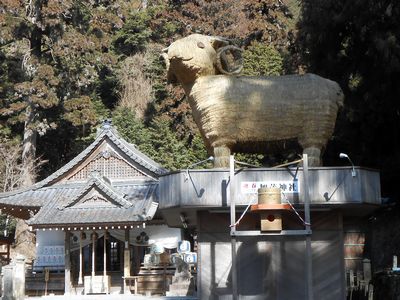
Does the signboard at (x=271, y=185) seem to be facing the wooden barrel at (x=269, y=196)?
yes

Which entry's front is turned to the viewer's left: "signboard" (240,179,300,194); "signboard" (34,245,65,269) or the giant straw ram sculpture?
the giant straw ram sculpture

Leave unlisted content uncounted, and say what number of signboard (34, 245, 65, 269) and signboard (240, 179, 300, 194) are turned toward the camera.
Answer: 2

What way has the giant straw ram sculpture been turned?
to the viewer's left

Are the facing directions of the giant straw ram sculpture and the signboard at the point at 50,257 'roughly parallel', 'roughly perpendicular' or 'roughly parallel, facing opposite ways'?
roughly perpendicular
